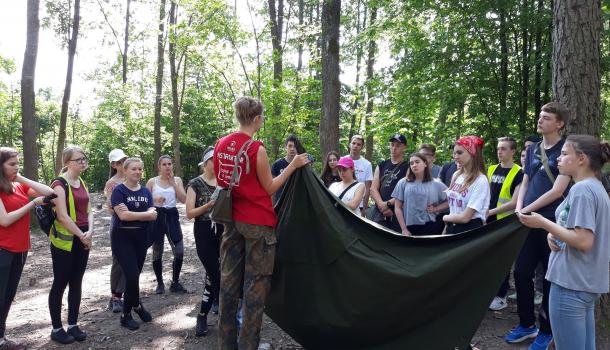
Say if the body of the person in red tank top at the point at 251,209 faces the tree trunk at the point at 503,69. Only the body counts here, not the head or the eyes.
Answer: yes

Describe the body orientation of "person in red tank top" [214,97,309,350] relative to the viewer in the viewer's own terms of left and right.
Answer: facing away from the viewer and to the right of the viewer

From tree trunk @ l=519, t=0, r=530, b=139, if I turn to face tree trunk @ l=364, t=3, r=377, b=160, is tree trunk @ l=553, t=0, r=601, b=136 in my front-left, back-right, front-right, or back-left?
back-left

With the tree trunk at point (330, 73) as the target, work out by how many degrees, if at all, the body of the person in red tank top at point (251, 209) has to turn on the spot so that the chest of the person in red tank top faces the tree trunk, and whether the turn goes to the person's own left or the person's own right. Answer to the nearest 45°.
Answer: approximately 45° to the person's own left

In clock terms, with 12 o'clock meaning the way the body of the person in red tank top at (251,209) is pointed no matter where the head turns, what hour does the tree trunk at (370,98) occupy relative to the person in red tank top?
The tree trunk is roughly at 11 o'clock from the person in red tank top.

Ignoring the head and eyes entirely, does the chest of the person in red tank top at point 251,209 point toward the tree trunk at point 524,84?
yes

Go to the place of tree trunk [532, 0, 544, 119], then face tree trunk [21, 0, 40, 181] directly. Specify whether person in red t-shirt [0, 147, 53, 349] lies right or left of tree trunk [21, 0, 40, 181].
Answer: left

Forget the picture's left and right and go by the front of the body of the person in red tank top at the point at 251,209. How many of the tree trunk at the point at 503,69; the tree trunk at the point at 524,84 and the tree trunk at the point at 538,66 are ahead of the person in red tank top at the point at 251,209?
3

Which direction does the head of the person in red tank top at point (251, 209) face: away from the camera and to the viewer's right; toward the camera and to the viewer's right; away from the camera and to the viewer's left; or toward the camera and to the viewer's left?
away from the camera and to the viewer's right

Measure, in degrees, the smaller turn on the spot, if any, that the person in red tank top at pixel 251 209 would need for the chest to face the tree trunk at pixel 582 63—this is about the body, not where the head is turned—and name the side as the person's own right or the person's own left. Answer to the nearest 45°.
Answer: approximately 45° to the person's own right

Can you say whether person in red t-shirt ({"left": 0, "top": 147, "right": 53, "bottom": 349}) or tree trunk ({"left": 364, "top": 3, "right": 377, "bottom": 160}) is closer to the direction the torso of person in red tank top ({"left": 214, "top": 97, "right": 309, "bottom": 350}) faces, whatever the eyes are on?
the tree trunk

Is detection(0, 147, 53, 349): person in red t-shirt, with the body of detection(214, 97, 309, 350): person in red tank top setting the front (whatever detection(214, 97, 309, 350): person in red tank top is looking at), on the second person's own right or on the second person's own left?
on the second person's own left

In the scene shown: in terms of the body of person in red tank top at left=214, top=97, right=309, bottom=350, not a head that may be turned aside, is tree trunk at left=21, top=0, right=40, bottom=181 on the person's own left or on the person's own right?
on the person's own left
